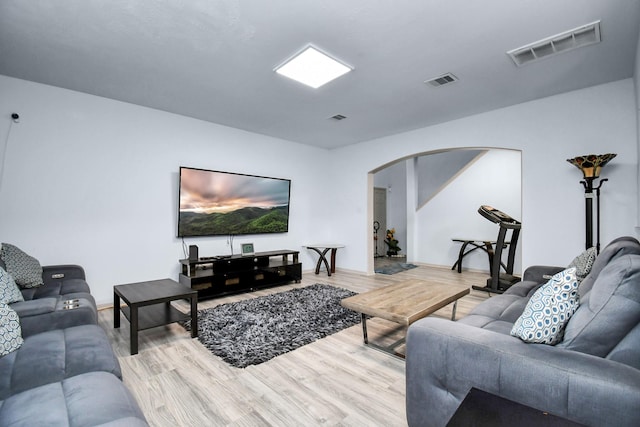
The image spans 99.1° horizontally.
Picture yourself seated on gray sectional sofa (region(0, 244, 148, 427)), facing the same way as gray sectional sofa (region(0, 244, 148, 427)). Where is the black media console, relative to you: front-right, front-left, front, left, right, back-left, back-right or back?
front-left

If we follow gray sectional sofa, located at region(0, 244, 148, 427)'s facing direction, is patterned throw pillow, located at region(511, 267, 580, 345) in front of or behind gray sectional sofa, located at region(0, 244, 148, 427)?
in front

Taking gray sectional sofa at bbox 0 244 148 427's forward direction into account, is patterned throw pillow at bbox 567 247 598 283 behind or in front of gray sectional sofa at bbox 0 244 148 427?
in front

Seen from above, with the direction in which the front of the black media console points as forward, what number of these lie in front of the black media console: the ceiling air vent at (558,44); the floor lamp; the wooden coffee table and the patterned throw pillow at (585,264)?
4

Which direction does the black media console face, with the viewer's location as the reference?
facing the viewer and to the right of the viewer

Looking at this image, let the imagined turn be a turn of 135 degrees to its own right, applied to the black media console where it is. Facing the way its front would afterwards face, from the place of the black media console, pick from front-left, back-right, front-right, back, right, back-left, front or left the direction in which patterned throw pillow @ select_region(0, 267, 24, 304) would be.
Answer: front-left

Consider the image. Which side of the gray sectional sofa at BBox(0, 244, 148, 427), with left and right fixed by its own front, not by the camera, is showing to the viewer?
right

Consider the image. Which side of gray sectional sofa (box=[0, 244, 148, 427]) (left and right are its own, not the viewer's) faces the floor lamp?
front

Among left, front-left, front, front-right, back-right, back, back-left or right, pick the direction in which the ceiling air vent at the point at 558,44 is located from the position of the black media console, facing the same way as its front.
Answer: front

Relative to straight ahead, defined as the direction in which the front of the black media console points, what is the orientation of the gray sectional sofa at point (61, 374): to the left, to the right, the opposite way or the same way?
to the left

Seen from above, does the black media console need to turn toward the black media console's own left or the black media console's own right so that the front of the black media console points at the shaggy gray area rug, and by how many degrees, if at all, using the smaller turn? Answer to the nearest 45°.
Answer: approximately 45° to the black media console's own right

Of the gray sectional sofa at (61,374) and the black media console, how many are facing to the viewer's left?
0
